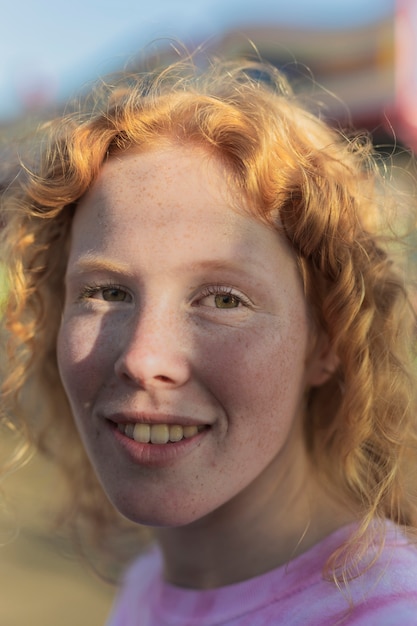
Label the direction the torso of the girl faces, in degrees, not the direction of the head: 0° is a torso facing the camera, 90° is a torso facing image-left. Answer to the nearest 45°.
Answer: approximately 45°
